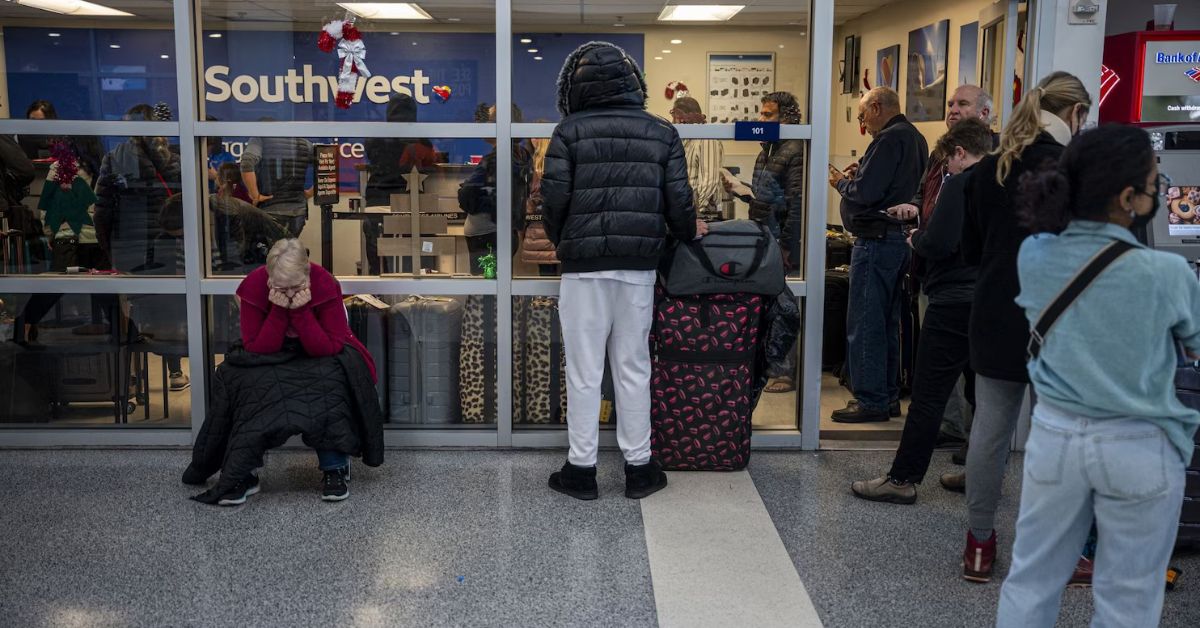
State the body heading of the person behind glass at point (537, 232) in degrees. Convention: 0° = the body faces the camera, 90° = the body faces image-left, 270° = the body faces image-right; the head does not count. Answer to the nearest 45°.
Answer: approximately 180°

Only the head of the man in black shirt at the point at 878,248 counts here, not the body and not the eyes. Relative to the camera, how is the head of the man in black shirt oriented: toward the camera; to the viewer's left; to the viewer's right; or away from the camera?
to the viewer's left

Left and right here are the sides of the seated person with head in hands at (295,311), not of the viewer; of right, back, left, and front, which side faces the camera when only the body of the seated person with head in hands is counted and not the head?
front

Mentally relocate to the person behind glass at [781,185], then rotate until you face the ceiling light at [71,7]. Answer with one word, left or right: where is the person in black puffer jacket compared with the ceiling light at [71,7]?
left

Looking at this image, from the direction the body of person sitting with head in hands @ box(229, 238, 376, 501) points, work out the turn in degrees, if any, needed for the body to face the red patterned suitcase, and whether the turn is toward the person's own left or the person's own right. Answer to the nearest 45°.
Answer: approximately 90° to the person's own left

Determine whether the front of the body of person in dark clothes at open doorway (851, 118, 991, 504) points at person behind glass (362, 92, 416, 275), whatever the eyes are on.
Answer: yes

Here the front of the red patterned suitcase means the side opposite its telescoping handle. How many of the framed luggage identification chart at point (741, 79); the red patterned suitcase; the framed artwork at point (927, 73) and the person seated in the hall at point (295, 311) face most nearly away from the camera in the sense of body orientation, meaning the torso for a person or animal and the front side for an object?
0

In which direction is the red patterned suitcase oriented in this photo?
toward the camera

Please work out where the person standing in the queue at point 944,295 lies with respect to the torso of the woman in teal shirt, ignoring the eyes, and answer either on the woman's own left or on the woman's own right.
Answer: on the woman's own left

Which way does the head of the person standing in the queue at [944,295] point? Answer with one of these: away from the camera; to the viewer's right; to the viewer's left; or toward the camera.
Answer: to the viewer's left

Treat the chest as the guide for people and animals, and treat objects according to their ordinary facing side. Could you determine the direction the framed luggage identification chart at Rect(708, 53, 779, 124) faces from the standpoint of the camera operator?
facing the viewer

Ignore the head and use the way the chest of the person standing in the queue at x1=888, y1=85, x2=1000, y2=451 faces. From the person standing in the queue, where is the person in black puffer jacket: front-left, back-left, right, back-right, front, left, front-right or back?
front

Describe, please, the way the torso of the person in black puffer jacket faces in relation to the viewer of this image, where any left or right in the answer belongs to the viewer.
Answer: facing away from the viewer

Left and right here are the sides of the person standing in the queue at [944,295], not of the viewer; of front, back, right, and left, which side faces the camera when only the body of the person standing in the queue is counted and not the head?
left

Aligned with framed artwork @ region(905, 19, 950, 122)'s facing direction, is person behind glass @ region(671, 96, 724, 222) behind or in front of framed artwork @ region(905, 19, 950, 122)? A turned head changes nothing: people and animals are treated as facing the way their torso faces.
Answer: in front

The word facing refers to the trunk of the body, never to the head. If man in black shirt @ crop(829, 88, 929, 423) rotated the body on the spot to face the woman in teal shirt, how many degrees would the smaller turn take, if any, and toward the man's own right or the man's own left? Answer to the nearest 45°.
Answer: approximately 90° to the man's own left

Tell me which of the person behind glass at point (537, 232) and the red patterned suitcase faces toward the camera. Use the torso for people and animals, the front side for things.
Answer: the red patterned suitcase
